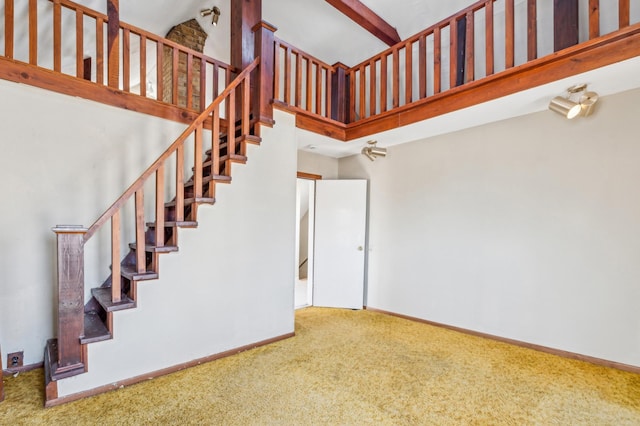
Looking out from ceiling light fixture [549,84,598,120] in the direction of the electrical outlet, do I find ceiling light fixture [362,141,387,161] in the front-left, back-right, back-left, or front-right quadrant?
front-right

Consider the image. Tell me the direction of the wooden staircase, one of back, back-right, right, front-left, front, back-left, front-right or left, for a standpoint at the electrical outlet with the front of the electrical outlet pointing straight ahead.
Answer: front-left

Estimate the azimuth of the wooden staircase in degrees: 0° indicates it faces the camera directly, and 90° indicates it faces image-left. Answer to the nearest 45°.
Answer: approximately 45°

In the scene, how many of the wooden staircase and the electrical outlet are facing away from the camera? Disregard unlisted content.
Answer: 0

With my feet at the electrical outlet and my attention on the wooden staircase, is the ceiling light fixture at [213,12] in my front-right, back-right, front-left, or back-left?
front-left

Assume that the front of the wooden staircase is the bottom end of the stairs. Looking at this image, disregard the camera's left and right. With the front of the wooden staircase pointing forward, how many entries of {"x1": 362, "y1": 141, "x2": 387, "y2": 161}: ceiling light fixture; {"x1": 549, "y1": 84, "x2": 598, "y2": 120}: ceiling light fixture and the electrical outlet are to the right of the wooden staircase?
1

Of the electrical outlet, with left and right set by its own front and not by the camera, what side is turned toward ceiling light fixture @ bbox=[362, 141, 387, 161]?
left

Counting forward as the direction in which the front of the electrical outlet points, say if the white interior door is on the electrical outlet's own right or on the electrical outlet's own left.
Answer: on the electrical outlet's own left

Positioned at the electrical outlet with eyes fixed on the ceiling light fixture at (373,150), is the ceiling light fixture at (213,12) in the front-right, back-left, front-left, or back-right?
front-left

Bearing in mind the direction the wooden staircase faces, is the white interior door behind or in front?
behind

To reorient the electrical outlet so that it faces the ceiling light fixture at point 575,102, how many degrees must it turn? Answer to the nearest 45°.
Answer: approximately 45° to its left

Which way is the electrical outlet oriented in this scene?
toward the camera

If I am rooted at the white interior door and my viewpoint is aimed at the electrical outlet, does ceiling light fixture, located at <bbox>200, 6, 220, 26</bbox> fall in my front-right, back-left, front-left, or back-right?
front-right
